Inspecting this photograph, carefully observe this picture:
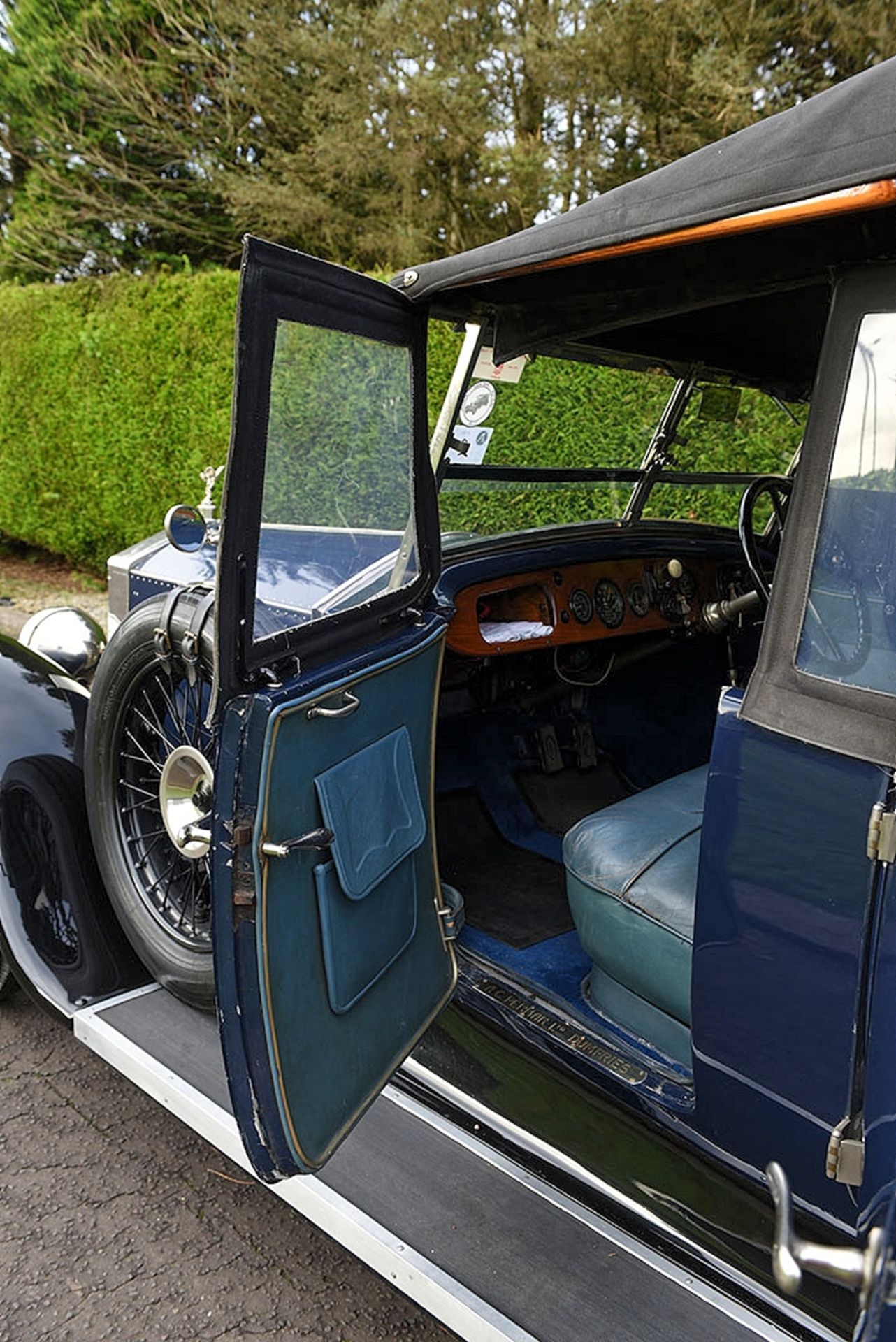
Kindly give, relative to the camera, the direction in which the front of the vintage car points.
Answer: facing away from the viewer and to the left of the viewer
